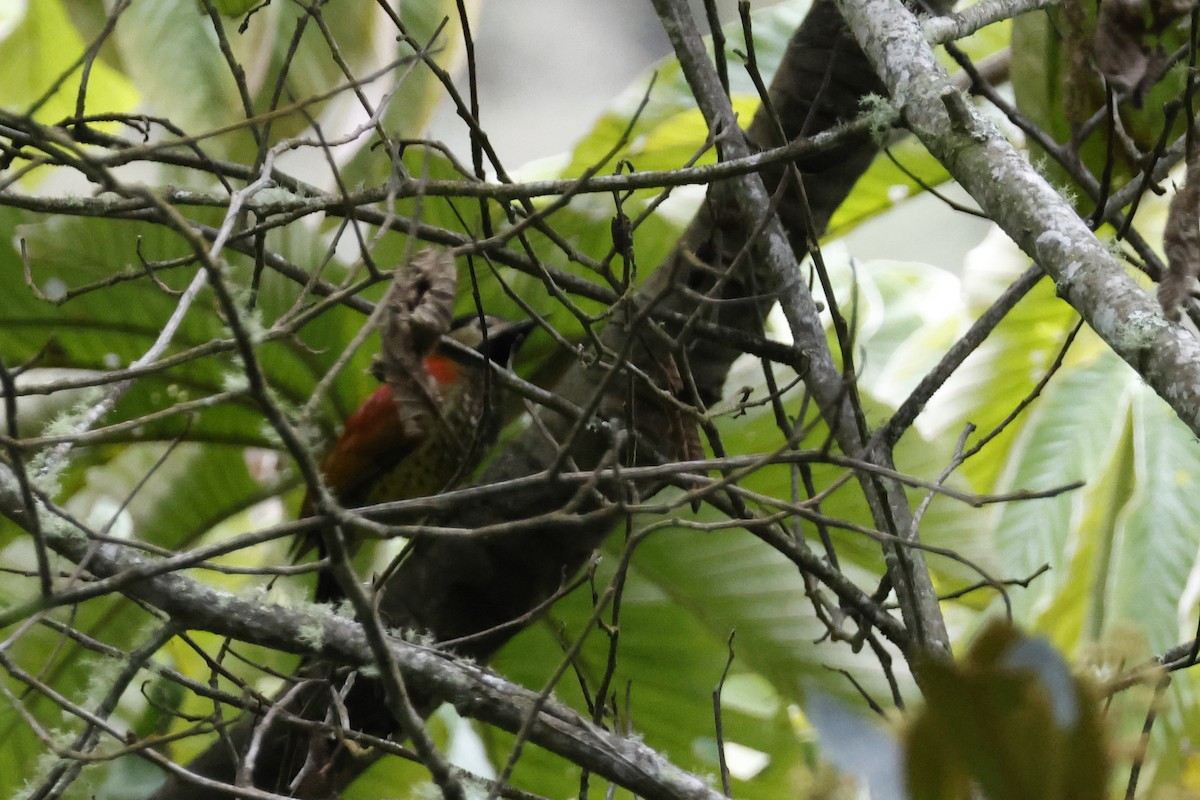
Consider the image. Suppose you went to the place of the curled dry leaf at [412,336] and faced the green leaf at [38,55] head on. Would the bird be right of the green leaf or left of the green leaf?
right

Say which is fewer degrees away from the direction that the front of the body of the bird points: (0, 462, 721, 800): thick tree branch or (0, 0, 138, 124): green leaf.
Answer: the thick tree branch

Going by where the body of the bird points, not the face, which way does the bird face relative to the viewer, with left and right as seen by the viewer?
facing to the right of the viewer

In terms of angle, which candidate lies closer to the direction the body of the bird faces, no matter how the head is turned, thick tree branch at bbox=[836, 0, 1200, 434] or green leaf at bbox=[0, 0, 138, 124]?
the thick tree branch

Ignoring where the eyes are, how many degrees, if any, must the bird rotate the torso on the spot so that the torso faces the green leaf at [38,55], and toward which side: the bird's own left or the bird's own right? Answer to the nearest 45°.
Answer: approximately 180°

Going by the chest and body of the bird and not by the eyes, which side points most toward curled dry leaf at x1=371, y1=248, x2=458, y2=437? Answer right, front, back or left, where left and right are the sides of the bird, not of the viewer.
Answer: right
